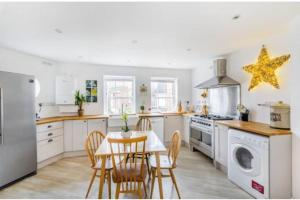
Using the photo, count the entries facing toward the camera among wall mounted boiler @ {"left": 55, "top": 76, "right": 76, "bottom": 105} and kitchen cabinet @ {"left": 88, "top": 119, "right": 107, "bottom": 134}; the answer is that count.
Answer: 2

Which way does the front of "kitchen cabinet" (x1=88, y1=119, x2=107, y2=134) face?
toward the camera

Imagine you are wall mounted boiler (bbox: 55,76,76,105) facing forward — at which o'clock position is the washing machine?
The washing machine is roughly at 11 o'clock from the wall mounted boiler.

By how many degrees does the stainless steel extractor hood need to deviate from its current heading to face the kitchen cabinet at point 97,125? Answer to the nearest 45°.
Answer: approximately 45° to its right

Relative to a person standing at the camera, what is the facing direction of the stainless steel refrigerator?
facing the viewer and to the right of the viewer

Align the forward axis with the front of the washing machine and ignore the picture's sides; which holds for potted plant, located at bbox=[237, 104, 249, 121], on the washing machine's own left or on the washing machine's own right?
on the washing machine's own right

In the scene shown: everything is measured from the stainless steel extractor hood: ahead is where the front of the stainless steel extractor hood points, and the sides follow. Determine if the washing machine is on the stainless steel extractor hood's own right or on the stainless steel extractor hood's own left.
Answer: on the stainless steel extractor hood's own left

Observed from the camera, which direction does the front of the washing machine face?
facing the viewer and to the left of the viewer

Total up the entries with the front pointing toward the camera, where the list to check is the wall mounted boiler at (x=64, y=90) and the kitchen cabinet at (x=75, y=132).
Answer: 2

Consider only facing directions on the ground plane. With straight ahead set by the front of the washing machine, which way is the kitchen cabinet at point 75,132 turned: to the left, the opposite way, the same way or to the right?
to the left

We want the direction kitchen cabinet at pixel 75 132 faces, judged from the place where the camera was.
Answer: facing the viewer

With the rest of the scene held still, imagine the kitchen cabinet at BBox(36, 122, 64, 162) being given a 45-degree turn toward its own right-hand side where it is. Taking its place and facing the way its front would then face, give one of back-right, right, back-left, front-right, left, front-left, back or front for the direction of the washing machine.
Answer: front-left

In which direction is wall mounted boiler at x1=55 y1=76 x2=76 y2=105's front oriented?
toward the camera
